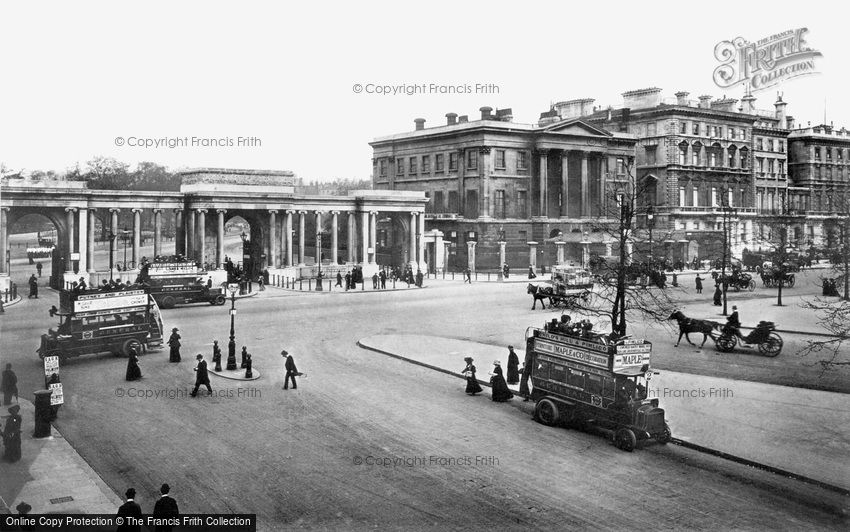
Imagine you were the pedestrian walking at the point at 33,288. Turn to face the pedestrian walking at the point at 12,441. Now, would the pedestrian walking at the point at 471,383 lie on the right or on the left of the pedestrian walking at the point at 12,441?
left

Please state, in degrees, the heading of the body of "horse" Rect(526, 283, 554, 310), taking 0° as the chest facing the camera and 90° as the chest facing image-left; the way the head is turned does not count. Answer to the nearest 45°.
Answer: approximately 45°

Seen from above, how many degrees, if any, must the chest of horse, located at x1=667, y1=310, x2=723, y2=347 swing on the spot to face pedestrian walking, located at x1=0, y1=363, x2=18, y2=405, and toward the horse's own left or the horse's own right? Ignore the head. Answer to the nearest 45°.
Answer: approximately 45° to the horse's own left

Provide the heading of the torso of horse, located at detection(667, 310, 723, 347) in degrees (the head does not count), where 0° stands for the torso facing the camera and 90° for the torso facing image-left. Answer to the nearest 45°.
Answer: approximately 90°

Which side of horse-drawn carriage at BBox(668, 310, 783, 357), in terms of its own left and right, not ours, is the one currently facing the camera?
left

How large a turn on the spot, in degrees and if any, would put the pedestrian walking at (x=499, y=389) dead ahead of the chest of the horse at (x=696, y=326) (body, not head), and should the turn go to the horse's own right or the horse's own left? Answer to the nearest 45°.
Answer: approximately 45° to the horse's own left

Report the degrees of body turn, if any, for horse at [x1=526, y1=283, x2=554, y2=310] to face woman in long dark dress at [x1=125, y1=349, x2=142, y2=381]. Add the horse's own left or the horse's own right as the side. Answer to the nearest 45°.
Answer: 0° — it already faces them
